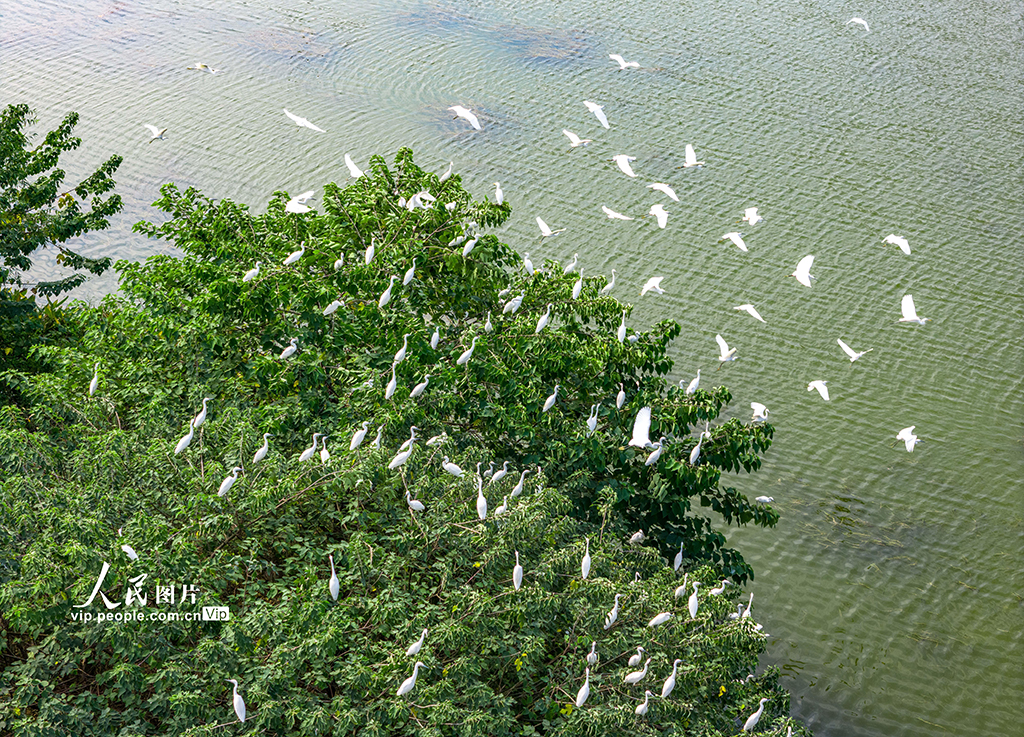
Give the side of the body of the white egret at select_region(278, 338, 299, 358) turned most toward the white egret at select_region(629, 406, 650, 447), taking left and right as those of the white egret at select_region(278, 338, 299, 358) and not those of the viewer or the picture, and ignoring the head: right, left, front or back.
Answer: front

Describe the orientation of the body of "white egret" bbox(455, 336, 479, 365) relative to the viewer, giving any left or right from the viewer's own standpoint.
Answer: facing to the right of the viewer

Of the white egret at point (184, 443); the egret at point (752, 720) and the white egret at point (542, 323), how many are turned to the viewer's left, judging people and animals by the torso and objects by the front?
0

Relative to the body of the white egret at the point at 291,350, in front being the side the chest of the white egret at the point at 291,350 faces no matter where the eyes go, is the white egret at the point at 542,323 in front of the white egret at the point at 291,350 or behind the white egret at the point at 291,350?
in front

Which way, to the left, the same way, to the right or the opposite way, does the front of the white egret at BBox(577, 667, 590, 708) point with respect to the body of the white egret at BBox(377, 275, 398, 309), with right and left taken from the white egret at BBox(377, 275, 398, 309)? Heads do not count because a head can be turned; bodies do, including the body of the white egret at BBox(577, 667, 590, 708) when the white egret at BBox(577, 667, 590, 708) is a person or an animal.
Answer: the same way

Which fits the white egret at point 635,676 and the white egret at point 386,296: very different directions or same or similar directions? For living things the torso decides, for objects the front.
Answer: same or similar directions

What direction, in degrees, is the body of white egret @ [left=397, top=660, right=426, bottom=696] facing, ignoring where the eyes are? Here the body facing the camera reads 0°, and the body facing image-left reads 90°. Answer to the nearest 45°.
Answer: approximately 270°

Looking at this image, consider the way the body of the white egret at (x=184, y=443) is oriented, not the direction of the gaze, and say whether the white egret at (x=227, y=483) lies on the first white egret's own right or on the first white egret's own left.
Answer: on the first white egret's own right

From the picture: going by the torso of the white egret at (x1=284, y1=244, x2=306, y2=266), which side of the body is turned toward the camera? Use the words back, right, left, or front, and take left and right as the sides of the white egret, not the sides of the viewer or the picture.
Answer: right

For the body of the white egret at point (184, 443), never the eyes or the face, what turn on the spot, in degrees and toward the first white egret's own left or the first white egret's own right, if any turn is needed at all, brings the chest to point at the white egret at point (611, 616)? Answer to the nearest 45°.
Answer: approximately 45° to the first white egret's own right
